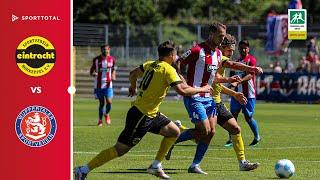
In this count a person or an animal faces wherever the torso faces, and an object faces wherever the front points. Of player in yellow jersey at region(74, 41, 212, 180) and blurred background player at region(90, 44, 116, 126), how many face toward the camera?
1

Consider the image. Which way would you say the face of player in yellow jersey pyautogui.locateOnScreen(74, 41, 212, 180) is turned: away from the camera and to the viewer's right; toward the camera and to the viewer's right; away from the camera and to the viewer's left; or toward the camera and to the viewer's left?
away from the camera and to the viewer's right

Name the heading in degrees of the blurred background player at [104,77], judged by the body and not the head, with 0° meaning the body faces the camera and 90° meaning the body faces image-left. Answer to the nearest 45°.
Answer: approximately 0°

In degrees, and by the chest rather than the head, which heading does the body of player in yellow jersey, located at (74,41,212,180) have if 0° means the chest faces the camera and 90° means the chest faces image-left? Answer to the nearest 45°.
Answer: approximately 225°

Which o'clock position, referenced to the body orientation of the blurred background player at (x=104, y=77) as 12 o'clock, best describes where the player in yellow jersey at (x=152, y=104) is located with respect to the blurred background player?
The player in yellow jersey is roughly at 12 o'clock from the blurred background player.
